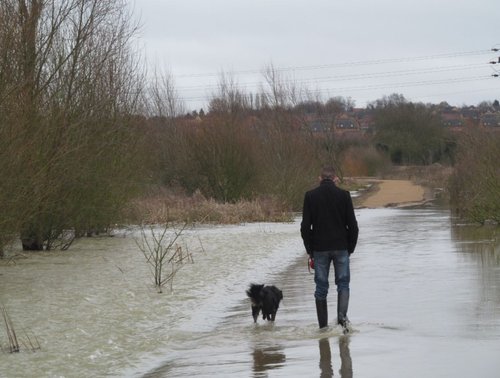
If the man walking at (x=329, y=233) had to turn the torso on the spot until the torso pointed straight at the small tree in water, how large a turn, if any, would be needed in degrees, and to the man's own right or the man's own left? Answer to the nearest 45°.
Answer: approximately 45° to the man's own left

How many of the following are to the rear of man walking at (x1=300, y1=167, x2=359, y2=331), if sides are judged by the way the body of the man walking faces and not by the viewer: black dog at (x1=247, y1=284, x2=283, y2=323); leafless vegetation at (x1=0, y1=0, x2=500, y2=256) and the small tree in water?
0

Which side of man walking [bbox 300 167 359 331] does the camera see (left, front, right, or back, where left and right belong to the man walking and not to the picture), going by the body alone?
back

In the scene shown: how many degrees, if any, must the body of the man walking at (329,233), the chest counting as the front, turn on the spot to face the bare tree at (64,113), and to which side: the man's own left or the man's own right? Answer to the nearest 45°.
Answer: approximately 45° to the man's own left

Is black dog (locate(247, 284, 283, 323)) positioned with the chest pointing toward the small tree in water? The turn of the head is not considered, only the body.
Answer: no

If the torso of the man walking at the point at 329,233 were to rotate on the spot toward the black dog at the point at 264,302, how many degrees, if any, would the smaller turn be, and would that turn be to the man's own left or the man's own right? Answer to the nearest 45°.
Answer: approximately 45° to the man's own left
